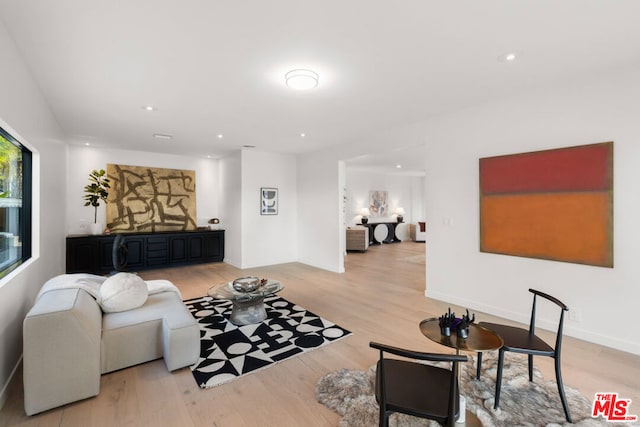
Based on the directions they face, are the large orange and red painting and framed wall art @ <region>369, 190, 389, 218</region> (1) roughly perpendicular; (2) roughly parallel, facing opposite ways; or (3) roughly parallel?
roughly perpendicular

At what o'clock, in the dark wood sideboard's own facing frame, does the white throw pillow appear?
The white throw pillow is roughly at 12 o'clock from the dark wood sideboard.

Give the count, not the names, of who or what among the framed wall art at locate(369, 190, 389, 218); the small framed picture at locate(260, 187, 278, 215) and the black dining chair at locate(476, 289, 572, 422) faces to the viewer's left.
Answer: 1

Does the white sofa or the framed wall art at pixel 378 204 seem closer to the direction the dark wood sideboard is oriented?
the white sofa

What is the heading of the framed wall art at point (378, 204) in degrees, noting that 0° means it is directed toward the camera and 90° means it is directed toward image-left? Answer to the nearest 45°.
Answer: approximately 0°

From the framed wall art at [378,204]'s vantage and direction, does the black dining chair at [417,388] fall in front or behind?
in front

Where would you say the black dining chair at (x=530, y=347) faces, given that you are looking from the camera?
facing to the left of the viewer

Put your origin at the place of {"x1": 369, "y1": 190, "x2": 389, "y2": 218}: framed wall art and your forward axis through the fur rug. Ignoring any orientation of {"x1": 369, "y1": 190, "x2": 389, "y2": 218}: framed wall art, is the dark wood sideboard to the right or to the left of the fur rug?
right

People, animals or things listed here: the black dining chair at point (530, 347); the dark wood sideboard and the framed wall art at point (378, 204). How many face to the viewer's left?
1

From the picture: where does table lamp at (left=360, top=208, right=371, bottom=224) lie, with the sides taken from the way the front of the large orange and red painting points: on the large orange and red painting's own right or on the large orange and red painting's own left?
on the large orange and red painting's own right
